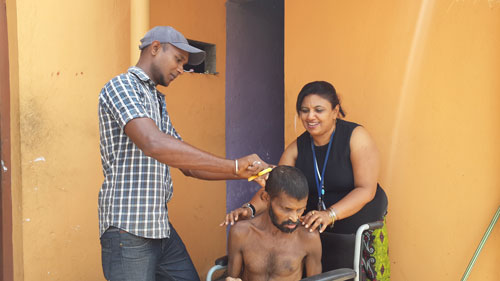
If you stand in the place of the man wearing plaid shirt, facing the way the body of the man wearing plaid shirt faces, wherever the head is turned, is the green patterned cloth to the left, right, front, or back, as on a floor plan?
front

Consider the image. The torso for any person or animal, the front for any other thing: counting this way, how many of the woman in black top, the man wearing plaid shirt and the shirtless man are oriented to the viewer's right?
1

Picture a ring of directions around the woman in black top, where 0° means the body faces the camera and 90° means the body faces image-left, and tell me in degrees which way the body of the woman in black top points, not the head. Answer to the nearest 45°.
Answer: approximately 45°

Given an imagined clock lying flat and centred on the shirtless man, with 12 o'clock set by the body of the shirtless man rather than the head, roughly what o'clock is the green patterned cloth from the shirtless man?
The green patterned cloth is roughly at 8 o'clock from the shirtless man.

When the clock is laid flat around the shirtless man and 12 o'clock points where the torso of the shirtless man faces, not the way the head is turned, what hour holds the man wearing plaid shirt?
The man wearing plaid shirt is roughly at 2 o'clock from the shirtless man.

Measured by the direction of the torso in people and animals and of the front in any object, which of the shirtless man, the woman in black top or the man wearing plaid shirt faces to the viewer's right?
the man wearing plaid shirt

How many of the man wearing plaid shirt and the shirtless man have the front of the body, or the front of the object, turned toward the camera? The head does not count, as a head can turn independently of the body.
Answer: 1

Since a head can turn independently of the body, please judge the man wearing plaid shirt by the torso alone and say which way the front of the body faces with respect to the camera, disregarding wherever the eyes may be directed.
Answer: to the viewer's right

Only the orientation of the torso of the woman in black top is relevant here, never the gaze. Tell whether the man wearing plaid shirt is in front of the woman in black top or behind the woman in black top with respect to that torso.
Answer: in front

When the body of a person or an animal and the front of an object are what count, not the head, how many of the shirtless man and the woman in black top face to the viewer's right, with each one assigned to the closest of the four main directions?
0
